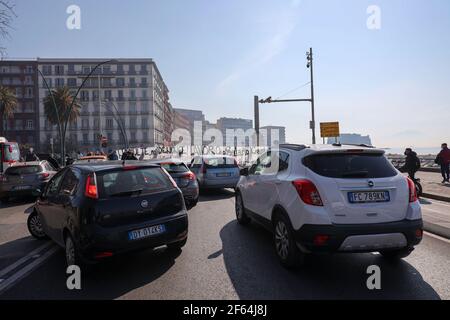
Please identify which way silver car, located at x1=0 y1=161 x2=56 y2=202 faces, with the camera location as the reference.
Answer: facing away from the viewer and to the right of the viewer

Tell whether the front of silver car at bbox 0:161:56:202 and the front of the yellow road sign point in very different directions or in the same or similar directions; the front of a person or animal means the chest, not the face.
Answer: very different directions

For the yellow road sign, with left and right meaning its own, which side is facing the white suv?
front

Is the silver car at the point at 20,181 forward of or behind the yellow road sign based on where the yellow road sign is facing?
forward

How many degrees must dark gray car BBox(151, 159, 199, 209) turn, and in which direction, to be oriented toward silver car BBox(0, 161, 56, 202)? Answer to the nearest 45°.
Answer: approximately 45° to its left

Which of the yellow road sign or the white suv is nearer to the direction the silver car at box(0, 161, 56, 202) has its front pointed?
the yellow road sign

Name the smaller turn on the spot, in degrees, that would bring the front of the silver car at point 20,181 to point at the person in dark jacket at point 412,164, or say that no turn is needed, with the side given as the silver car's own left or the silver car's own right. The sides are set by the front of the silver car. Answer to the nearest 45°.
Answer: approximately 90° to the silver car's own right

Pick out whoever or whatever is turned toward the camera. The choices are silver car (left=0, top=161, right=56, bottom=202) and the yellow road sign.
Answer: the yellow road sign

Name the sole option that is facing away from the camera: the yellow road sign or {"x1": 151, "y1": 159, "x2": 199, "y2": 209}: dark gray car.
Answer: the dark gray car

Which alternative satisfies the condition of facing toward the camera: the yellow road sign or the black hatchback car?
the yellow road sign

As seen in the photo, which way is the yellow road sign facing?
toward the camera

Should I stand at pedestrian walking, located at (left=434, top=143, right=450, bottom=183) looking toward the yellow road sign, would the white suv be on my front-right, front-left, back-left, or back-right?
back-left

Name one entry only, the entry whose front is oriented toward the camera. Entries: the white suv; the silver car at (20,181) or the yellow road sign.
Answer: the yellow road sign

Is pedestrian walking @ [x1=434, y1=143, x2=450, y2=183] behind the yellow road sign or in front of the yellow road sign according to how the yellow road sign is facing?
in front

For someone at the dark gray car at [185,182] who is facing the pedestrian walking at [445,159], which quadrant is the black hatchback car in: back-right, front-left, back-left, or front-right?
back-right

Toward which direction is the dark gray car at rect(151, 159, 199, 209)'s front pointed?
away from the camera

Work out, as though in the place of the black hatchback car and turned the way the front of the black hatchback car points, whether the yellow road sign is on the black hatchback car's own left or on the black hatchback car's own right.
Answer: on the black hatchback car's own right

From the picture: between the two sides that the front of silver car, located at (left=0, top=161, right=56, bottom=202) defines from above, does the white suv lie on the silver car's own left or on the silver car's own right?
on the silver car's own right

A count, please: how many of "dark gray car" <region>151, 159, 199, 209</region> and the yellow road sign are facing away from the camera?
1

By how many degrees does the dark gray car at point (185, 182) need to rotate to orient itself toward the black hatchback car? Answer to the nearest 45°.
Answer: approximately 180°
